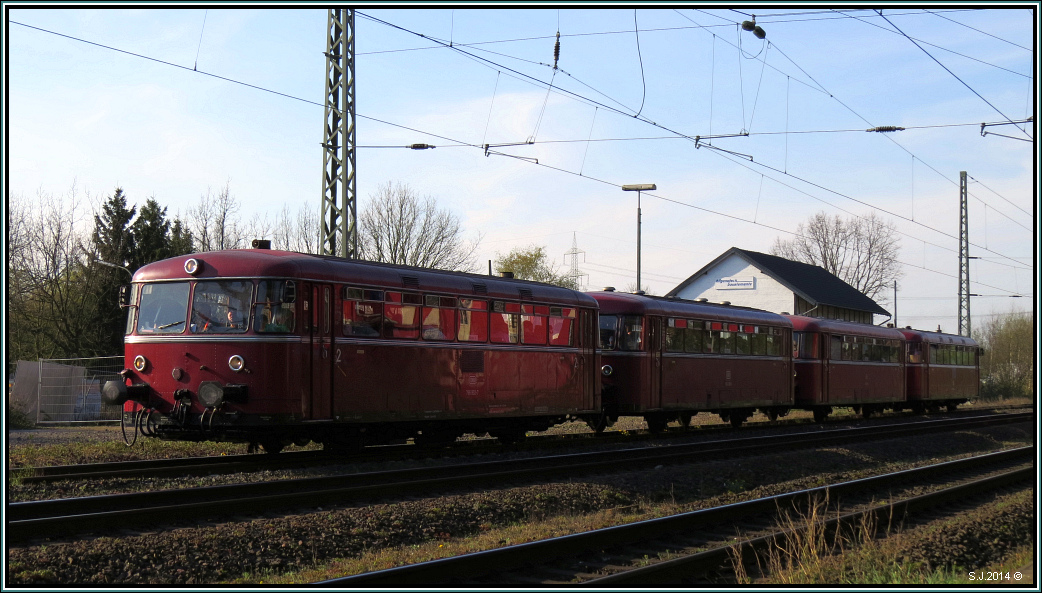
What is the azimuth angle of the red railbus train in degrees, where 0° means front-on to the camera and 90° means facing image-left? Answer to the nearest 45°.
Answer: approximately 45°

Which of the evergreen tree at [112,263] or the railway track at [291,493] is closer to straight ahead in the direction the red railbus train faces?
the railway track

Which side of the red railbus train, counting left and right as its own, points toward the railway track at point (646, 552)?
left

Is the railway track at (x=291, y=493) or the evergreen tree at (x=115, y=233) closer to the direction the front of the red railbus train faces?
the railway track

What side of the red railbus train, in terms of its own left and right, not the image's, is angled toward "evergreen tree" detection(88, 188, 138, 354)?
right

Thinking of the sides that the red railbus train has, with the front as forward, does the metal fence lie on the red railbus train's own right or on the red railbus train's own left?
on the red railbus train's own right

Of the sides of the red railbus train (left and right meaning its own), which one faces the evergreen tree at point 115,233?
right
